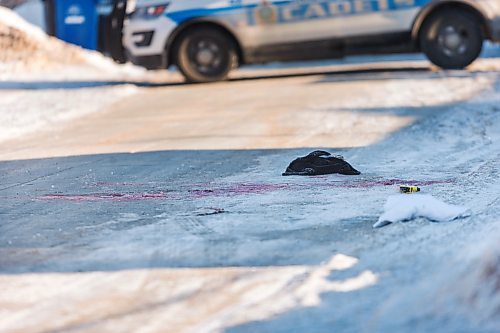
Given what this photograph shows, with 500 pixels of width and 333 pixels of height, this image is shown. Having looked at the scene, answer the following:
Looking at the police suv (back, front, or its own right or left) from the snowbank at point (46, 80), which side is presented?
front

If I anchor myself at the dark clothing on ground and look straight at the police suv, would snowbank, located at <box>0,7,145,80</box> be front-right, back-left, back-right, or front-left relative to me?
front-left

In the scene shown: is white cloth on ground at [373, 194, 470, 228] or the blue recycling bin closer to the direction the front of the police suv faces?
the blue recycling bin

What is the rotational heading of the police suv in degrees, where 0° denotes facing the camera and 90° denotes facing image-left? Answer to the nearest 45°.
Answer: approximately 90°

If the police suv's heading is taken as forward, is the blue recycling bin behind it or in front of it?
in front

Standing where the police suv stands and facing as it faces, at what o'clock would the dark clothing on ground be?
The dark clothing on ground is roughly at 9 o'clock from the police suv.

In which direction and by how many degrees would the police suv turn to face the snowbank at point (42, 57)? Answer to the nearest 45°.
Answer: approximately 45° to its right

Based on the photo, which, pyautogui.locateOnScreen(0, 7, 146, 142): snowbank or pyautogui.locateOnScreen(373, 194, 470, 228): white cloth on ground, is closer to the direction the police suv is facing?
the snowbank

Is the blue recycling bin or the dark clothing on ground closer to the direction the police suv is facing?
the blue recycling bin

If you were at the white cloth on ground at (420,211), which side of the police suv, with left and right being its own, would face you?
left
